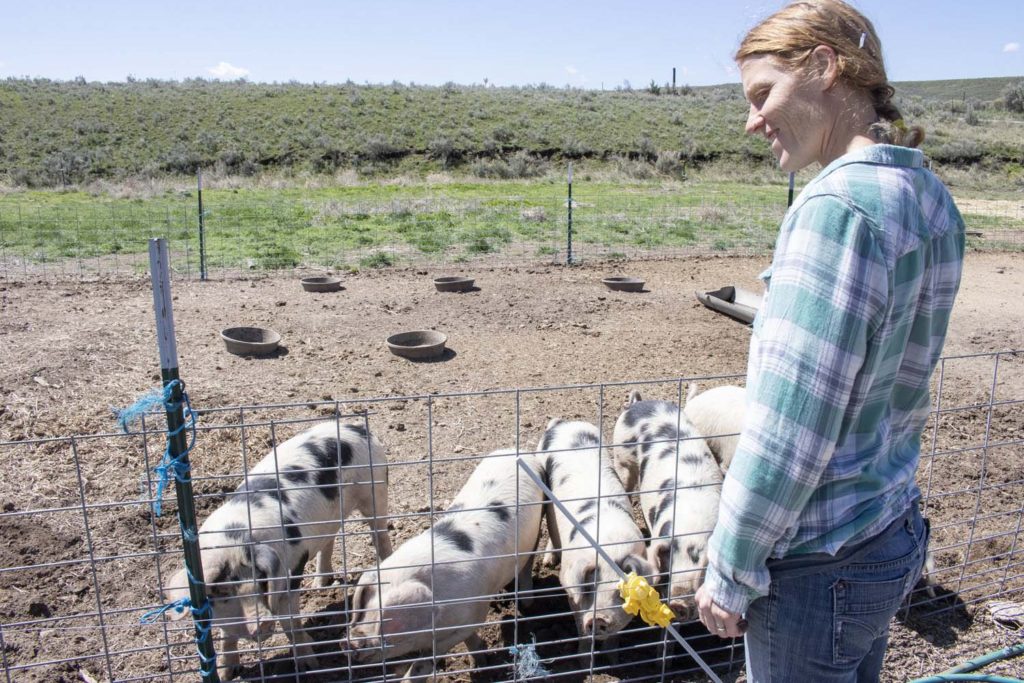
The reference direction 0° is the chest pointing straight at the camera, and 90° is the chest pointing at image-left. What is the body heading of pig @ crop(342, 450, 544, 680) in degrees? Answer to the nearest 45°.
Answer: approximately 45°

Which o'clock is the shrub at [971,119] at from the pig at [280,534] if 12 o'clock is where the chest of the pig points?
The shrub is roughly at 6 o'clock from the pig.

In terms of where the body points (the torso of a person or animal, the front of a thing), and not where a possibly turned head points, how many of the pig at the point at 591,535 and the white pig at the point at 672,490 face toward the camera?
2

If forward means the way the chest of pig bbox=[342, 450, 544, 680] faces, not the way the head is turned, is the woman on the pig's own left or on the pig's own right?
on the pig's own left

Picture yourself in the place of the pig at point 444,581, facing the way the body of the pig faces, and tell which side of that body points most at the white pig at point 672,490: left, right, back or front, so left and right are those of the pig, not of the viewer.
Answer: back

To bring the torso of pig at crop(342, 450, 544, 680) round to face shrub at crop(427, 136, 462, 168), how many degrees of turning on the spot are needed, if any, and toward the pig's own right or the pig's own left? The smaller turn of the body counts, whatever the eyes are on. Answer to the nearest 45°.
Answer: approximately 135° to the pig's own right

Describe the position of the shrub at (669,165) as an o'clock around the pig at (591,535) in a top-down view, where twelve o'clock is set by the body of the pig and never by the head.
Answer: The shrub is roughly at 6 o'clock from the pig.

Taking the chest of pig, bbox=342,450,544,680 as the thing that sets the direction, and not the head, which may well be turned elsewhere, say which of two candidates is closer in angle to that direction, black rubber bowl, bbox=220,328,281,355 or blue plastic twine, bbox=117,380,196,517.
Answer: the blue plastic twine

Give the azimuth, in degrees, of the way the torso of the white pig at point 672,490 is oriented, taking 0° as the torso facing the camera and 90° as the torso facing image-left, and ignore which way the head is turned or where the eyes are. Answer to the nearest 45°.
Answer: approximately 0°

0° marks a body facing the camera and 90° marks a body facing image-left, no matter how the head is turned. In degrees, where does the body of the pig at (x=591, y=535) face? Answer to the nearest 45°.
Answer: approximately 0°
